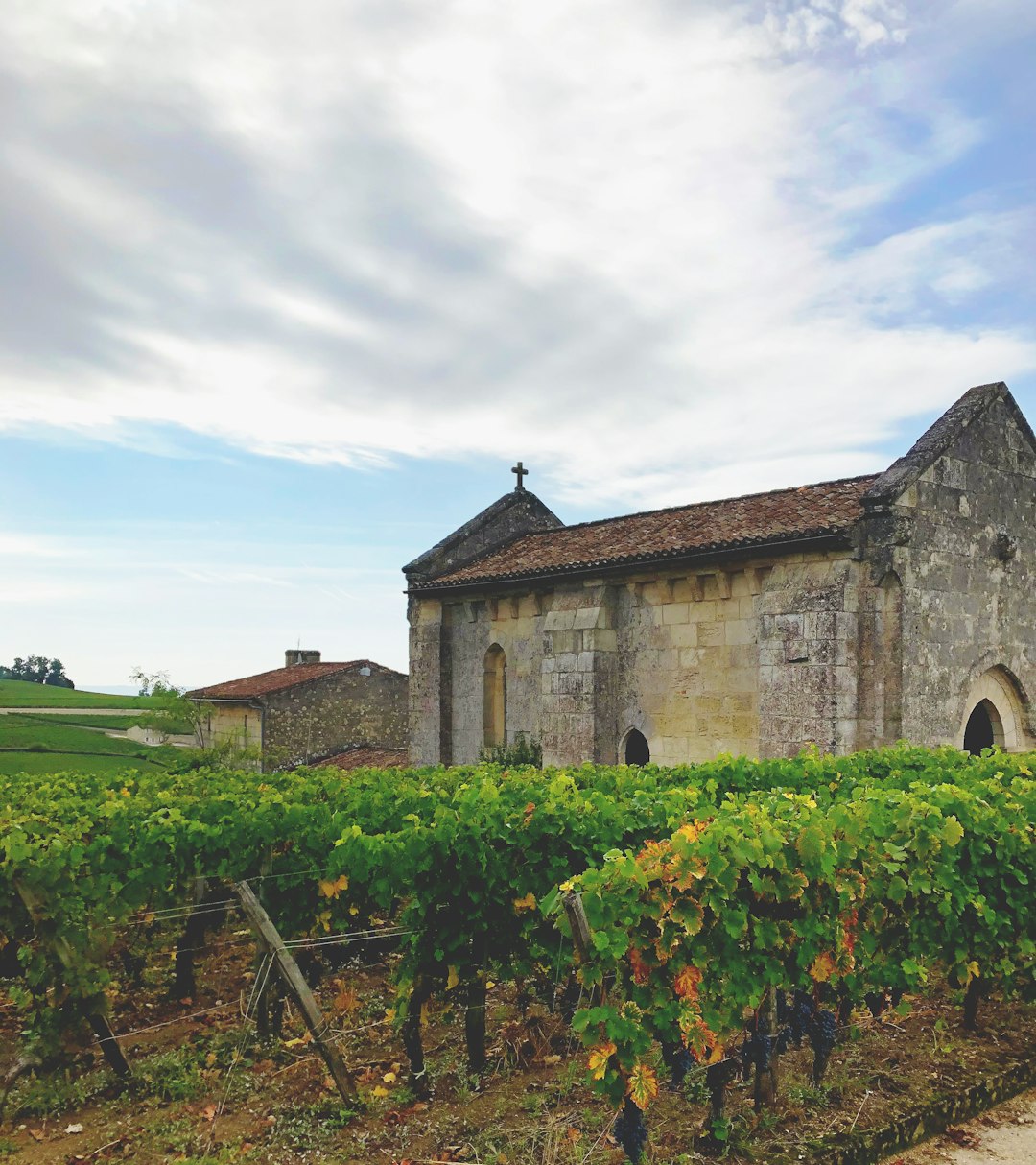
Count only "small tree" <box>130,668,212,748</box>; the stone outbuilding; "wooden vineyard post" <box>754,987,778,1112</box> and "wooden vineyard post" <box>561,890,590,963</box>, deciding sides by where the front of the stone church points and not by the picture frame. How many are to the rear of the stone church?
2

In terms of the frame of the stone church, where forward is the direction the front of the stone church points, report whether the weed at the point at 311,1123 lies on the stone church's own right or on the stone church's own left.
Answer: on the stone church's own right

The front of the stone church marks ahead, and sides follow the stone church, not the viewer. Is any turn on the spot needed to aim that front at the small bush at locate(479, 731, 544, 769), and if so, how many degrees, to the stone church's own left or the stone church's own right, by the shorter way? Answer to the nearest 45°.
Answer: approximately 180°

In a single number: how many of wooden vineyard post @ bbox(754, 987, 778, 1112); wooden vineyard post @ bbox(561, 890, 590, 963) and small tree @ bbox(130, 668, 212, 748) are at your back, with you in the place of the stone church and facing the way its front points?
1

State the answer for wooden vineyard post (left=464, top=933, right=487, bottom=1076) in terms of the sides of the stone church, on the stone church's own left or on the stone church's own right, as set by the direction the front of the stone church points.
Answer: on the stone church's own right

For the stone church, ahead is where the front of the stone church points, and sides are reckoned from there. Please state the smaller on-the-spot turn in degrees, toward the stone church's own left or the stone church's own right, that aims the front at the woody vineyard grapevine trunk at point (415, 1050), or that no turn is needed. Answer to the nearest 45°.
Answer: approximately 45° to the stone church's own right

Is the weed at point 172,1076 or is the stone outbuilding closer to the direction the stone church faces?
the weed

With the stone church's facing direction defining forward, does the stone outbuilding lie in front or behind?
behind

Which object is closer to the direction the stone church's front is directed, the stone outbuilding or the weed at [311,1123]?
the weed

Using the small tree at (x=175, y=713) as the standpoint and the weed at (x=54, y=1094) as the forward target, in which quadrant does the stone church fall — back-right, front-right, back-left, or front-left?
front-left

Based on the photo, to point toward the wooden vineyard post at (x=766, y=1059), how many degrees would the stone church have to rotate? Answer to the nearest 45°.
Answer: approximately 45° to its right

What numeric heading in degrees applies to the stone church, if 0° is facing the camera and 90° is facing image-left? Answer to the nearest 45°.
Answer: approximately 315°

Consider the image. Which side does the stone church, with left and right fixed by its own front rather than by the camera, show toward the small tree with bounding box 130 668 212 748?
back
